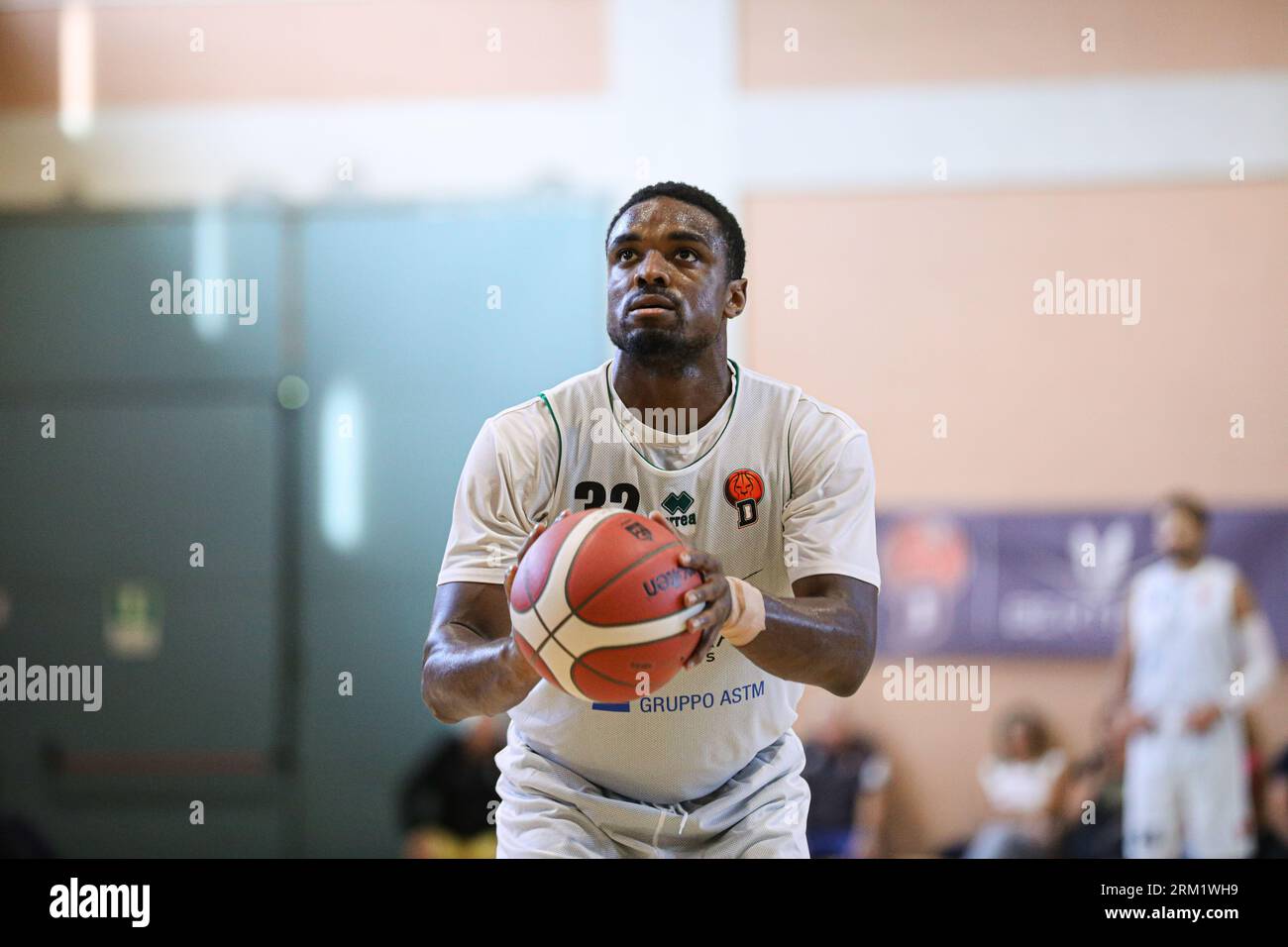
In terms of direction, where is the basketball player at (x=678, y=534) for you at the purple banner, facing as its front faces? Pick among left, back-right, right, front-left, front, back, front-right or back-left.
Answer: front

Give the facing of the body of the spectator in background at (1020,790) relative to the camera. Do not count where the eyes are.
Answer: toward the camera

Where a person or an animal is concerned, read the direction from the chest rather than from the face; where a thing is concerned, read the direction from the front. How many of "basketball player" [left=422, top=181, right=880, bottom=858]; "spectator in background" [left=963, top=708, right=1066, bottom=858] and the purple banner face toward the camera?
3

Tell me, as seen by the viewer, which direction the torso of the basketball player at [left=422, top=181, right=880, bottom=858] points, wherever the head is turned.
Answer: toward the camera

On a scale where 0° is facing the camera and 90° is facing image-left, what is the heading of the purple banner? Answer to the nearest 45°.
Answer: approximately 0°

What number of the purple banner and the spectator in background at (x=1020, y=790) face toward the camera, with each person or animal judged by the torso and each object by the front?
2

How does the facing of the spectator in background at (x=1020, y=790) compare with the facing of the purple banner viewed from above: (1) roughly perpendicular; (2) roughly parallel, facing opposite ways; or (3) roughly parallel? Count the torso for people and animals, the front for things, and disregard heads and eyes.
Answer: roughly parallel

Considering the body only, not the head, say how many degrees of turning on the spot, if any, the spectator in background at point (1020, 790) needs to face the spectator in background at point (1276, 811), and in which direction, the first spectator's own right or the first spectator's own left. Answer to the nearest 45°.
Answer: approximately 90° to the first spectator's own left
